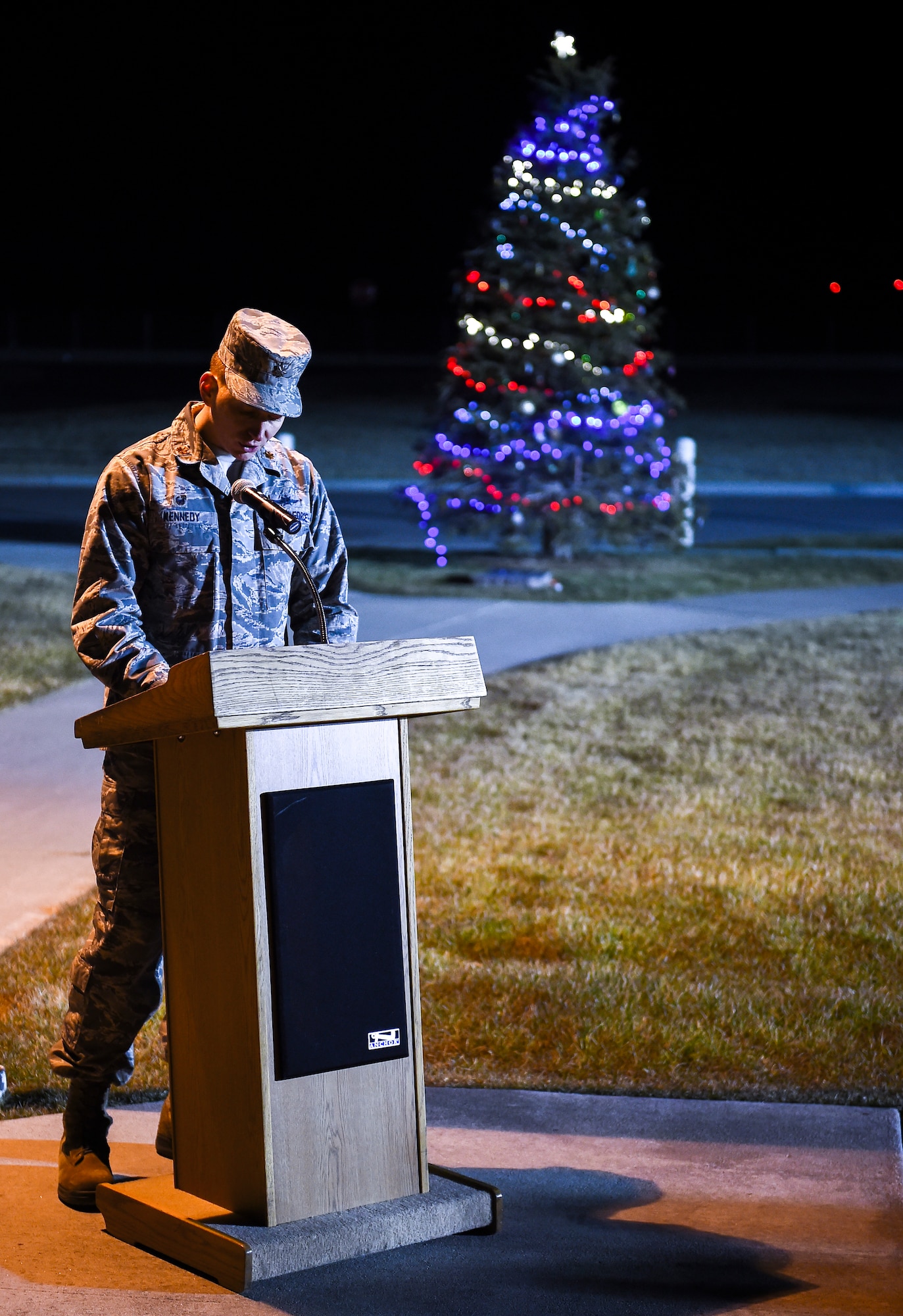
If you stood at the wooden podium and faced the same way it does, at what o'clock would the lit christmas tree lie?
The lit christmas tree is roughly at 8 o'clock from the wooden podium.

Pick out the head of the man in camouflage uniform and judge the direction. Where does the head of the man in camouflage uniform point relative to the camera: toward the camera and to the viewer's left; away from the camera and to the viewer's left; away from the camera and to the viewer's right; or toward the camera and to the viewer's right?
toward the camera and to the viewer's right

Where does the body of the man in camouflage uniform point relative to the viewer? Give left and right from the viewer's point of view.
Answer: facing the viewer and to the right of the viewer

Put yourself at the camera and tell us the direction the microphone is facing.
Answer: facing away from the viewer and to the left of the viewer

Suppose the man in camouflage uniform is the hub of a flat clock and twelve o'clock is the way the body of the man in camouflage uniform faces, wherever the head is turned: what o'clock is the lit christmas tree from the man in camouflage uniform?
The lit christmas tree is roughly at 8 o'clock from the man in camouflage uniform.

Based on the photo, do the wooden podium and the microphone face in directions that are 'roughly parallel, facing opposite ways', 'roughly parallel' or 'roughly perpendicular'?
roughly parallel, facing opposite ways

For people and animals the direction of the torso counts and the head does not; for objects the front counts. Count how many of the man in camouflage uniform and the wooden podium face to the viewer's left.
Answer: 0

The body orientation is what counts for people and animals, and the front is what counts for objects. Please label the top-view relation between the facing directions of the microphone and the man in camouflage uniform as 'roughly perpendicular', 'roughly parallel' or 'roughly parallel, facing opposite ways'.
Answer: roughly parallel, facing opposite ways

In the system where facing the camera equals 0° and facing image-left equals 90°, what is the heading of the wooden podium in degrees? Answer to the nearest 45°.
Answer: approximately 315°
